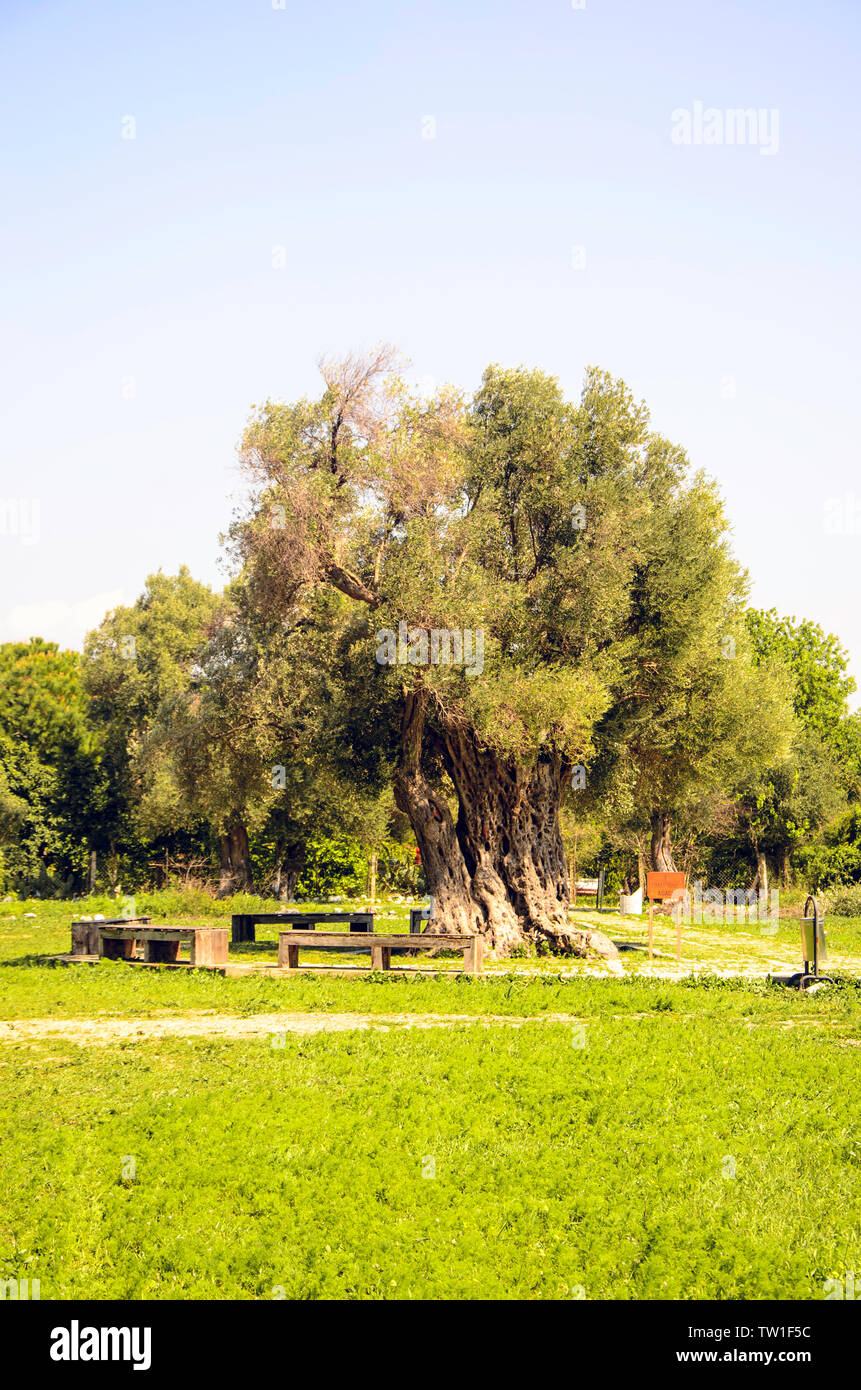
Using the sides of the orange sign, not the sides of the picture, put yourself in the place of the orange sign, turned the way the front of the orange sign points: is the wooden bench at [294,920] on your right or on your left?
on your right

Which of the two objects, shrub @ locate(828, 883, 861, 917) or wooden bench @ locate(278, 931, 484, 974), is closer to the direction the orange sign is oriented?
the wooden bench

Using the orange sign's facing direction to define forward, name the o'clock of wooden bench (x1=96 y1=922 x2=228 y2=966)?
The wooden bench is roughly at 2 o'clock from the orange sign.

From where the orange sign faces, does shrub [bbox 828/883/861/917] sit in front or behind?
behind

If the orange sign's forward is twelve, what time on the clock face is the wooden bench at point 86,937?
The wooden bench is roughly at 2 o'clock from the orange sign.

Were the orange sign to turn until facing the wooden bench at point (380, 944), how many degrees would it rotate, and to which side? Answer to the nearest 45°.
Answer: approximately 45° to its right

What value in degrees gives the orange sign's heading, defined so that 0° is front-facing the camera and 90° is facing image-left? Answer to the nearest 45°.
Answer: approximately 0°
